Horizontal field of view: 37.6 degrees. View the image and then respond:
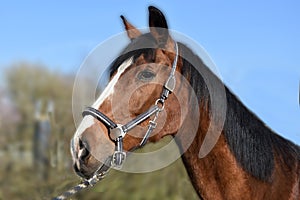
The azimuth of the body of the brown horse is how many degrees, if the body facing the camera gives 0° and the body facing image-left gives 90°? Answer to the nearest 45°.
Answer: approximately 90°
